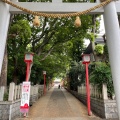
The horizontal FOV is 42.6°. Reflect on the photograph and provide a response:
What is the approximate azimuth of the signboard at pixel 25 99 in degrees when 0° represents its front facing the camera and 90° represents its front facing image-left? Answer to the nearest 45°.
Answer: approximately 0°

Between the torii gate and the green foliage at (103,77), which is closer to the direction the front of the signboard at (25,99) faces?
the torii gate

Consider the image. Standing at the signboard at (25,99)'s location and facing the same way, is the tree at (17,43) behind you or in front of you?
behind

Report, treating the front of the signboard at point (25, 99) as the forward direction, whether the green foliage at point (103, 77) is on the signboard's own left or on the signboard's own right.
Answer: on the signboard's own left

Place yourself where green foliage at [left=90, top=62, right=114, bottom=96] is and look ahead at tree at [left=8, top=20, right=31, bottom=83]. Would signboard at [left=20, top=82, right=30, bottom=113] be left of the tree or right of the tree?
left

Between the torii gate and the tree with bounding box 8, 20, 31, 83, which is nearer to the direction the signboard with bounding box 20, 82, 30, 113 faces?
the torii gate

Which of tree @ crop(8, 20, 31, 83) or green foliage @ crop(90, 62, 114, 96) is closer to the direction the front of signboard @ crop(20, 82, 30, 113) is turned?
the green foliage
